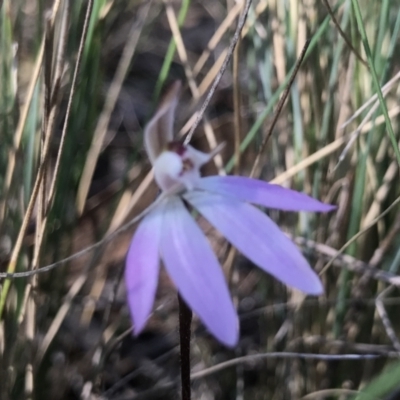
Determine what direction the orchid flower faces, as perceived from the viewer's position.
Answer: facing the viewer and to the right of the viewer
